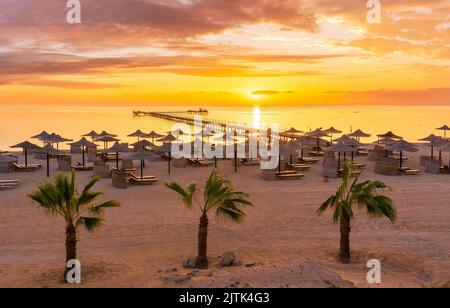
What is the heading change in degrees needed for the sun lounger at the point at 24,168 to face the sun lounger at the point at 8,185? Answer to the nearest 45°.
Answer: approximately 90° to its right

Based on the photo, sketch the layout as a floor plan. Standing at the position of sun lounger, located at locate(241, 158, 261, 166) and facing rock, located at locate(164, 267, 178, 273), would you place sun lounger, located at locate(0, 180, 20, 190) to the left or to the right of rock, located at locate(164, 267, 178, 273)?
right

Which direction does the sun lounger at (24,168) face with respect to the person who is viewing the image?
facing to the right of the viewer

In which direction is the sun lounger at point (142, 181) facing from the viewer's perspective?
to the viewer's right

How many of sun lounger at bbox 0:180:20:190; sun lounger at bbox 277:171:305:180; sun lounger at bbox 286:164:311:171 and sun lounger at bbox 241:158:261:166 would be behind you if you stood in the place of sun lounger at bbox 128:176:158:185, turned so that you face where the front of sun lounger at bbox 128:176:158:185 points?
1

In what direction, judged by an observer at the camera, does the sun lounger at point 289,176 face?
facing to the right of the viewer

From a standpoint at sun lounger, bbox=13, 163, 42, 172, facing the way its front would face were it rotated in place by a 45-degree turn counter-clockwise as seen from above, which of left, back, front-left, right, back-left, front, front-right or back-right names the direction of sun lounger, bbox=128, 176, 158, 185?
right

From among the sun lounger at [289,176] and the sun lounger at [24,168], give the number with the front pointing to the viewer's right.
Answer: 2

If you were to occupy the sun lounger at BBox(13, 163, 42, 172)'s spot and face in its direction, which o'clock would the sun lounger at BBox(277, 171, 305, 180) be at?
the sun lounger at BBox(277, 171, 305, 180) is roughly at 1 o'clock from the sun lounger at BBox(13, 163, 42, 172).

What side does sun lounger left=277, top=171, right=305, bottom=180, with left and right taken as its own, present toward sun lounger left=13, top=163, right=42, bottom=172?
back

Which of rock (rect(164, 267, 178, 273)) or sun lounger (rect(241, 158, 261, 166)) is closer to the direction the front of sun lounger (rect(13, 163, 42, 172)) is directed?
the sun lounger

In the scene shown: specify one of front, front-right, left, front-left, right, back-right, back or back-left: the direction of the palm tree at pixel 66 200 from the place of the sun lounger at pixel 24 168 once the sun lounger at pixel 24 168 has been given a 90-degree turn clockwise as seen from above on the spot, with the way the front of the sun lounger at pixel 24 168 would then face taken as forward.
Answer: front
